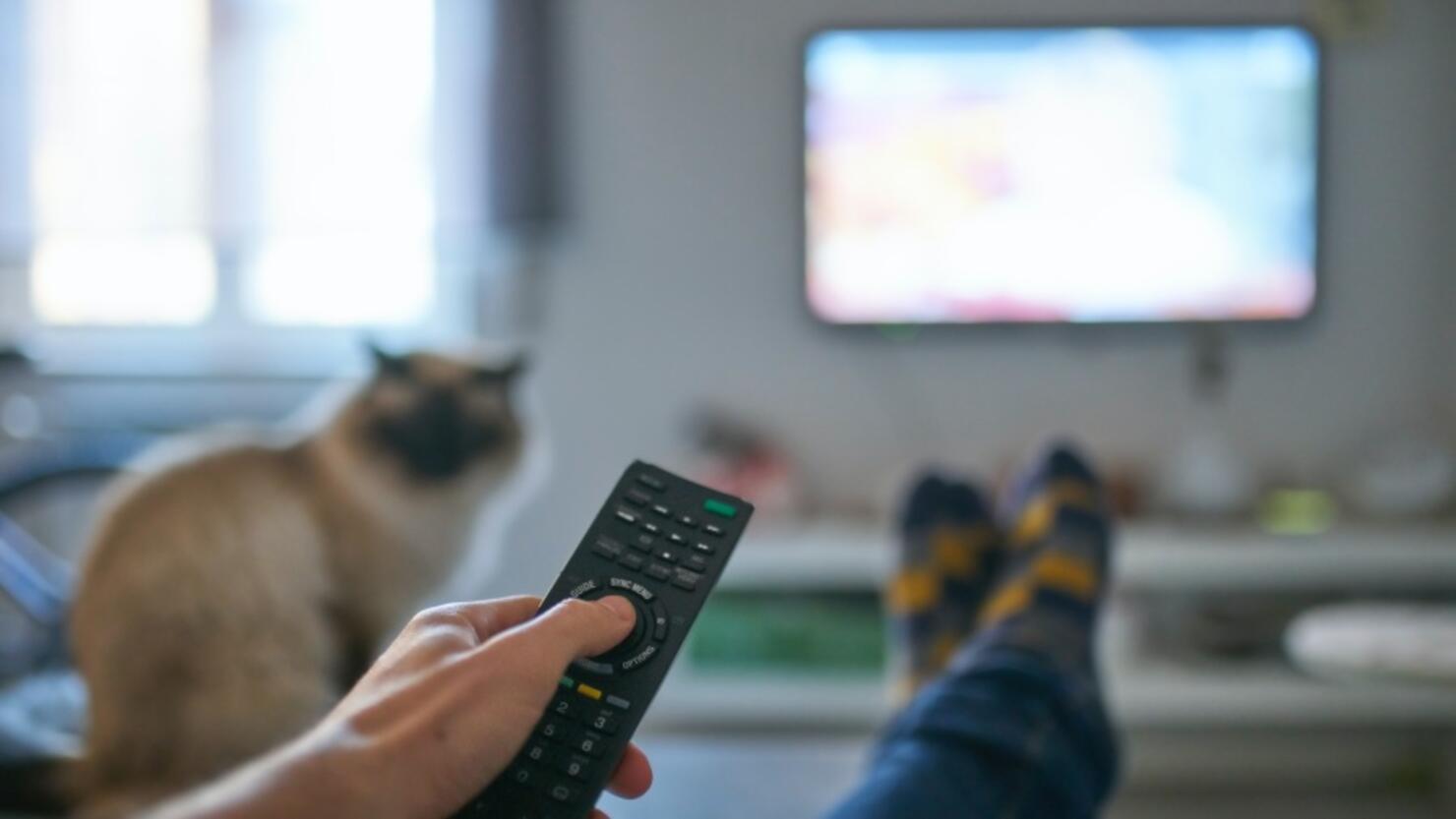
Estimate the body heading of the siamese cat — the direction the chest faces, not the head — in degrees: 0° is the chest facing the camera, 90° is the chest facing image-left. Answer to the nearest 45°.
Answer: approximately 270°

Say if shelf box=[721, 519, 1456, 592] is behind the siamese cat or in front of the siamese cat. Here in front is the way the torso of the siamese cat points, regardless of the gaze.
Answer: in front

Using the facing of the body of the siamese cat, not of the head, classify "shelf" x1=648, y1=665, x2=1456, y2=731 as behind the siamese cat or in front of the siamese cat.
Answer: in front
